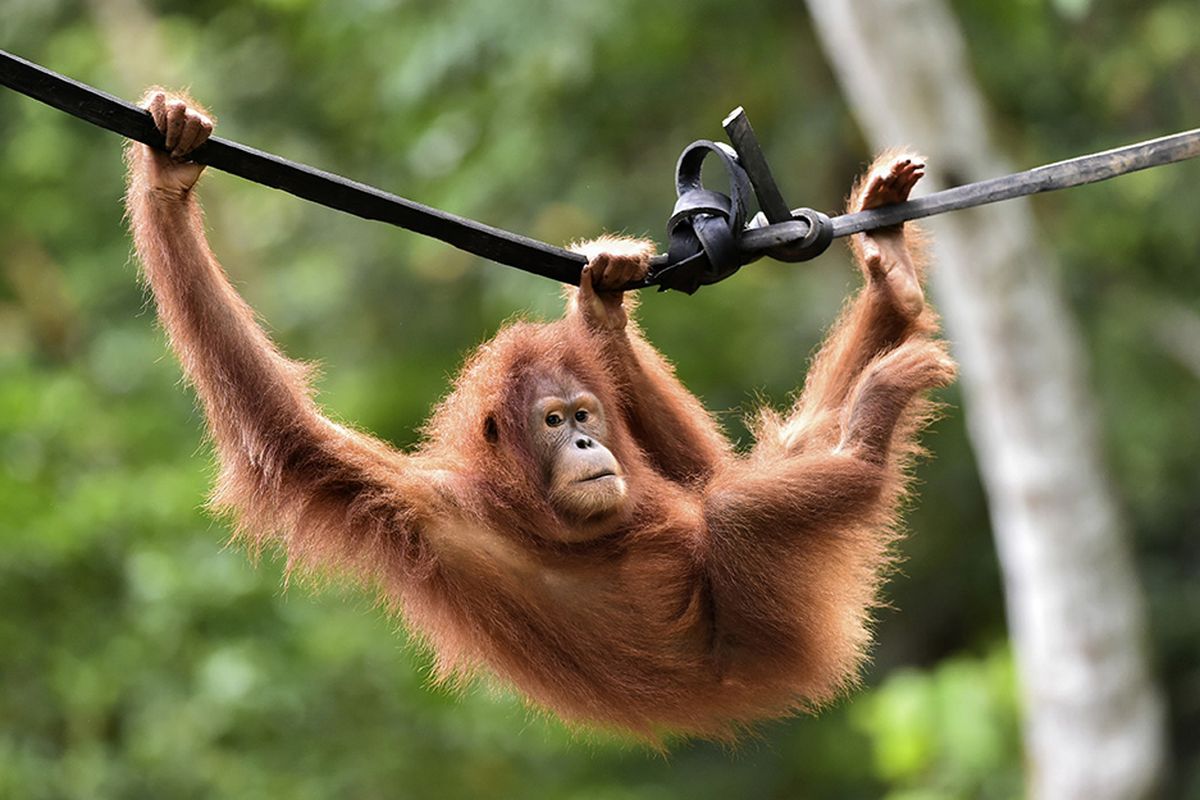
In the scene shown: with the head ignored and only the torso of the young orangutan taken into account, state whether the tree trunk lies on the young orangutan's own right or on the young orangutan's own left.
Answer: on the young orangutan's own left
